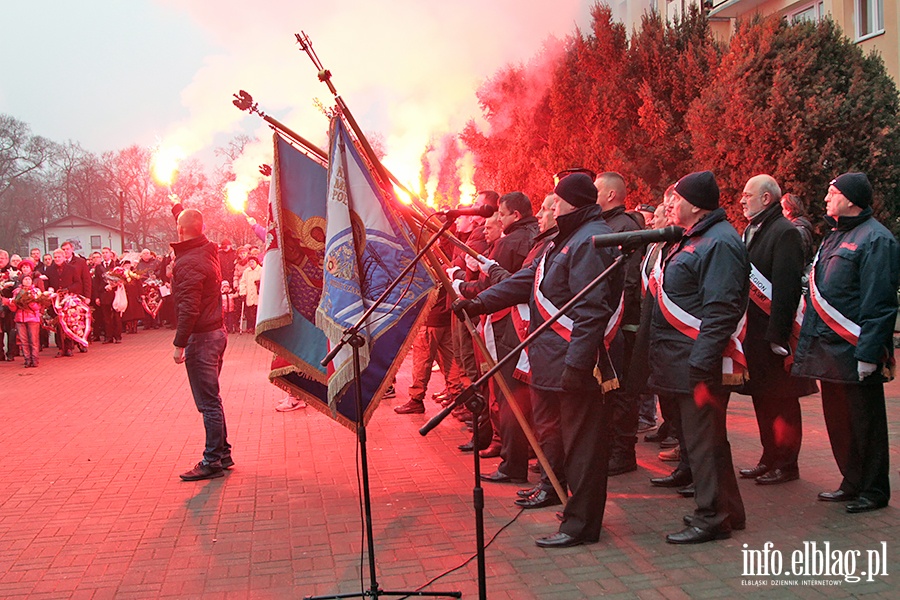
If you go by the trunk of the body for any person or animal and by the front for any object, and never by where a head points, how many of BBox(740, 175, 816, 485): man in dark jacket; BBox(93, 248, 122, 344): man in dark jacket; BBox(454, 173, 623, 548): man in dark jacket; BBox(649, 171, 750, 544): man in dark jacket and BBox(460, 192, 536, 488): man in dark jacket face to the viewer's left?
4

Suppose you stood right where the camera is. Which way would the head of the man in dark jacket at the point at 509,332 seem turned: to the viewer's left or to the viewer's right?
to the viewer's left

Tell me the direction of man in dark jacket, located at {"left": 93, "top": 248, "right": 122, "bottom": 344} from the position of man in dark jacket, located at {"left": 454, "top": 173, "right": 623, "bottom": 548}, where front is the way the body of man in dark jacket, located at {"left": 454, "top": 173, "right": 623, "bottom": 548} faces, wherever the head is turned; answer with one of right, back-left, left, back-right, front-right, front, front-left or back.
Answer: front-right

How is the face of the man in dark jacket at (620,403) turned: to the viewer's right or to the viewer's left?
to the viewer's left

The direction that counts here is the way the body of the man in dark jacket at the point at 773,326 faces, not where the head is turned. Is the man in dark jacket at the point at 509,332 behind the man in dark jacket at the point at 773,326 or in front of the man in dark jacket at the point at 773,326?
in front

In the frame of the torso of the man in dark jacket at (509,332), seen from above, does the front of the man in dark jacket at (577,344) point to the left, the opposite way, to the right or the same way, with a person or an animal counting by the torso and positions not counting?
the same way

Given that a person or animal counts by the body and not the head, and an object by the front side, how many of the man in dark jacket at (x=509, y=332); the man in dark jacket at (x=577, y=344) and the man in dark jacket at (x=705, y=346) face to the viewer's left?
3

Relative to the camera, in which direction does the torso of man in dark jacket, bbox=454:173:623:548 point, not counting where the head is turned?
to the viewer's left

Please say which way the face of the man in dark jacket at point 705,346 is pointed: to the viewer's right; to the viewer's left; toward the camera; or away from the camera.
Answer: to the viewer's left

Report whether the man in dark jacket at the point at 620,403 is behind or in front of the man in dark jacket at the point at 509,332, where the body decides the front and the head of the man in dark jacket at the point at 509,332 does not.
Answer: behind

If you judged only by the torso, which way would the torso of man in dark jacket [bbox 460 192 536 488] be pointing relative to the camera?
to the viewer's left

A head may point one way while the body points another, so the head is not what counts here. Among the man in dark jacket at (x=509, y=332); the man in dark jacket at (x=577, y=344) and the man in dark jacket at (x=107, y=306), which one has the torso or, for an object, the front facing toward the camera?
the man in dark jacket at (x=107, y=306)

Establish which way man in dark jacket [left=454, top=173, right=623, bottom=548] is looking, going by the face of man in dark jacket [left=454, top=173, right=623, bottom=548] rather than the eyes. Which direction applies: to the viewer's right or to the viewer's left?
to the viewer's left

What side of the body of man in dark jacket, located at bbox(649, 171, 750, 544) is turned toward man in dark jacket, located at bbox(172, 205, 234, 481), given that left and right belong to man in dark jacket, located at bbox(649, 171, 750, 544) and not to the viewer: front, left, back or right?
front

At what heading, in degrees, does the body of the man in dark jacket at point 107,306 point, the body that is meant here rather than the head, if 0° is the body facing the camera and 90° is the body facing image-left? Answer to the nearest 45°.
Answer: approximately 0°
